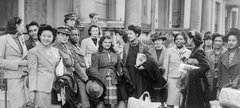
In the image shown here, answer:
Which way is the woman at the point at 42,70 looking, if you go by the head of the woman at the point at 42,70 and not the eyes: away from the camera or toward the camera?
toward the camera

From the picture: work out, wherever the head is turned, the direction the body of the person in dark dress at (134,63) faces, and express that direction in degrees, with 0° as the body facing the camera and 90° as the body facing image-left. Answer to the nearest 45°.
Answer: approximately 45°

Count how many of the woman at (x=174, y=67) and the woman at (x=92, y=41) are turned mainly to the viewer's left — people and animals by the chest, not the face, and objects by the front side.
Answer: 0

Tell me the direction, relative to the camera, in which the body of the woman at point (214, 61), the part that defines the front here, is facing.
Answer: toward the camera

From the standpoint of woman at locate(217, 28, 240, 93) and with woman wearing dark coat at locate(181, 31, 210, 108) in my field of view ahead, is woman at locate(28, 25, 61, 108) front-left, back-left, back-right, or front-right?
front-left

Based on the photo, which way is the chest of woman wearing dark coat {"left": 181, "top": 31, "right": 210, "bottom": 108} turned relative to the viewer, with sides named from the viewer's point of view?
facing to the left of the viewer

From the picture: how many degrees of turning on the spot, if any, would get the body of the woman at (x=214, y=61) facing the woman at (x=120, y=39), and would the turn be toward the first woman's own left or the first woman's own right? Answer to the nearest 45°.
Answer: approximately 90° to the first woman's own right

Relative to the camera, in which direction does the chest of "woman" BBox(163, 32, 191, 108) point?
toward the camera

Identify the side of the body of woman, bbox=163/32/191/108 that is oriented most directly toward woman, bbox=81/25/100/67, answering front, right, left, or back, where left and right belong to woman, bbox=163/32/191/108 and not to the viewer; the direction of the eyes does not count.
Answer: right

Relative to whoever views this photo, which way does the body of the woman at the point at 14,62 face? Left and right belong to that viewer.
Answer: facing the viewer and to the right of the viewer

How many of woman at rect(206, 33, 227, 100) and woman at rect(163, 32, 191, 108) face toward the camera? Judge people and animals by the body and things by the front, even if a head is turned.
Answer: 2
